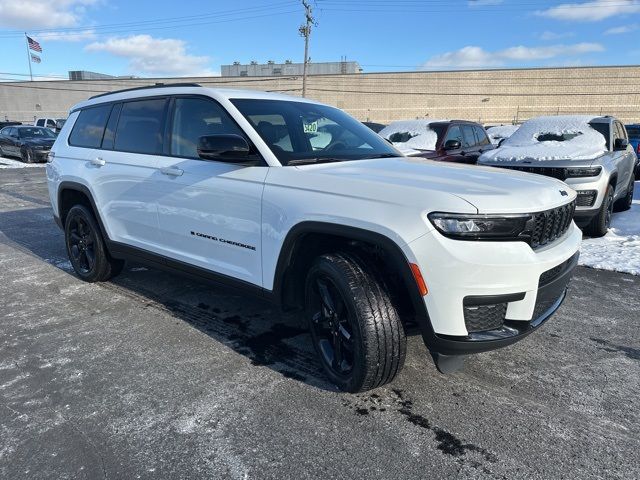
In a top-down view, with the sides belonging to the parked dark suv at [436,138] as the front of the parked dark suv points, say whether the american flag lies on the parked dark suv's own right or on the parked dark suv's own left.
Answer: on the parked dark suv's own right

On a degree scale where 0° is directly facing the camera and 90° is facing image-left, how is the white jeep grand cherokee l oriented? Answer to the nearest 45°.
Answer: approximately 315°

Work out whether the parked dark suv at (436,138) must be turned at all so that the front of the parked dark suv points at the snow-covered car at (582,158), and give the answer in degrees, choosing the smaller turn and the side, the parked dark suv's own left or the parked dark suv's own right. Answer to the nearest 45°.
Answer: approximately 90° to the parked dark suv's own left

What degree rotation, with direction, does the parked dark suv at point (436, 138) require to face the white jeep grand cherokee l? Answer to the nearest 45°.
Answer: approximately 45° to its left

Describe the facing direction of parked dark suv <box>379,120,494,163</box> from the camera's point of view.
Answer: facing the viewer and to the left of the viewer

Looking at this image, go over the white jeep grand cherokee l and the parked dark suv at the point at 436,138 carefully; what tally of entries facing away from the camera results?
0
